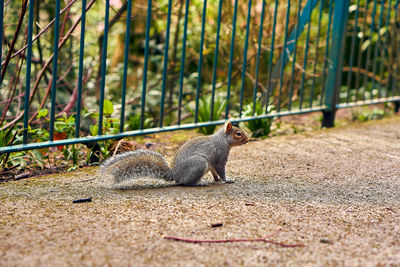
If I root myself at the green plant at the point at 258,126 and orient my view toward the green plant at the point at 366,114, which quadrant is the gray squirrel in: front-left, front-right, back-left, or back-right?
back-right

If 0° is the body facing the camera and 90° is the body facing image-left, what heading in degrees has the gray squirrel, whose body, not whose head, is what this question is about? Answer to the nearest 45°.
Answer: approximately 270°

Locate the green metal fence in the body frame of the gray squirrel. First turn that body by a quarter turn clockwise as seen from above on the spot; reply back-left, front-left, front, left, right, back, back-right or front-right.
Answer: back

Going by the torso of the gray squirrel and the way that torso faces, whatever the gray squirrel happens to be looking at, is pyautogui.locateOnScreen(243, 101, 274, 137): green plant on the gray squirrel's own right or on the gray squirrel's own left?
on the gray squirrel's own left

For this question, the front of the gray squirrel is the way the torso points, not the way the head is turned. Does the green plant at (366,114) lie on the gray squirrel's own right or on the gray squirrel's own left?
on the gray squirrel's own left
